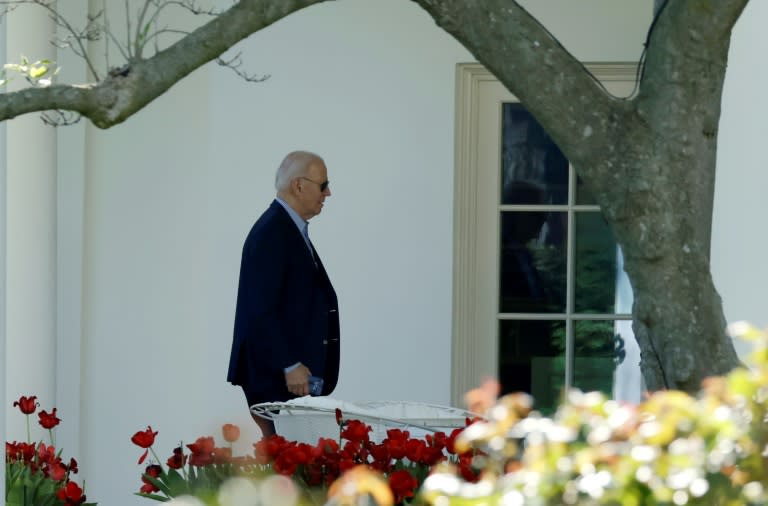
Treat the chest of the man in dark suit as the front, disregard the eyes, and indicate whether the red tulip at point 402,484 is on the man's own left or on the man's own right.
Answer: on the man's own right

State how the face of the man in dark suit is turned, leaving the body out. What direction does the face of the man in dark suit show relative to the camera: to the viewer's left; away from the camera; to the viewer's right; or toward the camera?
to the viewer's right

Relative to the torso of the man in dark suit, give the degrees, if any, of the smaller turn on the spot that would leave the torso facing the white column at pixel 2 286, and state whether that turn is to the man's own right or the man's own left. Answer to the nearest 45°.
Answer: approximately 135° to the man's own right

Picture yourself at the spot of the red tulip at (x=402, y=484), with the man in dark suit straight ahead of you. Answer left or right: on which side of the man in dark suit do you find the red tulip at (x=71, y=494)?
left

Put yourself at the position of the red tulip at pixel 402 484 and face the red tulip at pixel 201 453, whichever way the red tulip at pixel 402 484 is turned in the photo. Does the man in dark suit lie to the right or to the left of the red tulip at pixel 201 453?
right

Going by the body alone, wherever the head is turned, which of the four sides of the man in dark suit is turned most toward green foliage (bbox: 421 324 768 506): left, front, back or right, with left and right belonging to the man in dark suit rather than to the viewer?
right

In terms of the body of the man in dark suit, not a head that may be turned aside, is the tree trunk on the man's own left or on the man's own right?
on the man's own right

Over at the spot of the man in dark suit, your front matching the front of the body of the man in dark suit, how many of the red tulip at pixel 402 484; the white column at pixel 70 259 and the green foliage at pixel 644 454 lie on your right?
2

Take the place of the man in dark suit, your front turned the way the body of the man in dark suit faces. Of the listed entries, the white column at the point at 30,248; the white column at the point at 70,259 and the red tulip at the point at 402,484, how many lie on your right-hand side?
1

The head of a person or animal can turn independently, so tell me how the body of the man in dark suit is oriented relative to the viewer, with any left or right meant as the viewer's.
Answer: facing to the right of the viewer

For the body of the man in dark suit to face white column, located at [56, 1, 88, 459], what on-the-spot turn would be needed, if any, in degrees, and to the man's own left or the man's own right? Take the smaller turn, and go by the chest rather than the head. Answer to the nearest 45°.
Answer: approximately 135° to the man's own left

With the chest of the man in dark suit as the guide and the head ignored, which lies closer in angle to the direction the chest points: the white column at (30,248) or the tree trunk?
the tree trunk

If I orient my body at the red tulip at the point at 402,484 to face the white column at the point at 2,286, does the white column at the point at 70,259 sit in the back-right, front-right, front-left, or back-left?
front-right
